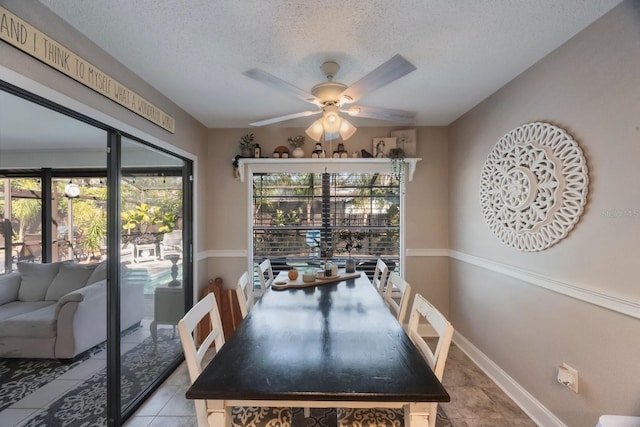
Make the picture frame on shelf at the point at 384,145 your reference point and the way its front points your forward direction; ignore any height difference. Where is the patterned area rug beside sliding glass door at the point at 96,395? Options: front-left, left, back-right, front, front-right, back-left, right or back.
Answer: front-right

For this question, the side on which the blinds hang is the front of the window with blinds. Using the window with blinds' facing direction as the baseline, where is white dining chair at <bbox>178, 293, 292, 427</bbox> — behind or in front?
in front

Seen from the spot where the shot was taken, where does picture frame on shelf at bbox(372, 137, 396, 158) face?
facing the viewer

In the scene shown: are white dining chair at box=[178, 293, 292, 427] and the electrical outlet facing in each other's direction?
yes

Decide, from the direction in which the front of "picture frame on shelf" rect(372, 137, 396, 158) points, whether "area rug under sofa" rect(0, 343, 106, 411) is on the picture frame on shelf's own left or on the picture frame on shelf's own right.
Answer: on the picture frame on shelf's own right

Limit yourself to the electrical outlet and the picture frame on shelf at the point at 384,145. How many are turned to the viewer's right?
0

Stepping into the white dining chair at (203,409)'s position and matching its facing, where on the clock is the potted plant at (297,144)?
The potted plant is roughly at 10 o'clock from the white dining chair.

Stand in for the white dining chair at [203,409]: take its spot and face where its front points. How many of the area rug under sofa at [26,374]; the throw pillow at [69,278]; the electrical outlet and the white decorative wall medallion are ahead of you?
2

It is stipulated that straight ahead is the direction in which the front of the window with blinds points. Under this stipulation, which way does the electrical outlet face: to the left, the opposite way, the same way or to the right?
to the right

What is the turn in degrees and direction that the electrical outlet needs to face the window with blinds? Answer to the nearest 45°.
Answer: approximately 45° to its right

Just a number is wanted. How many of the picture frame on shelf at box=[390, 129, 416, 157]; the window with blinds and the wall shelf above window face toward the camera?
3

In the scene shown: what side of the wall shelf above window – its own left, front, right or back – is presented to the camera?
front

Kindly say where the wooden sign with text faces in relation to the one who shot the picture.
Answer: facing the viewer and to the right of the viewer

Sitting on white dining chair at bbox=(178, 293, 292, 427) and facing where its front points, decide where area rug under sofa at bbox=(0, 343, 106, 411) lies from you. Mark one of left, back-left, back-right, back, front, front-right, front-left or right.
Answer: back-left

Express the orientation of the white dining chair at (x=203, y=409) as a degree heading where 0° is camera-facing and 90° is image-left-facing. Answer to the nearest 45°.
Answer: approximately 270°
